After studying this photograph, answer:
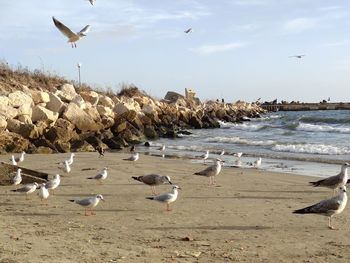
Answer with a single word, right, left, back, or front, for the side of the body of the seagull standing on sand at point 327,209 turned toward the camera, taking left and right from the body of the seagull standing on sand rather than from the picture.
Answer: right

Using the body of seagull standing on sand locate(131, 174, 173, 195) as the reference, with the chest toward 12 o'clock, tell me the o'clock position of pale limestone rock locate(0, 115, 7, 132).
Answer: The pale limestone rock is roughly at 8 o'clock from the seagull standing on sand.

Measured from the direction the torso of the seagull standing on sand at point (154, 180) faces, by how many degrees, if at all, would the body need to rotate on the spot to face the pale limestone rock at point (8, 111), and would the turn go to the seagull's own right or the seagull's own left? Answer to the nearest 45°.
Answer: approximately 135° to the seagull's own left

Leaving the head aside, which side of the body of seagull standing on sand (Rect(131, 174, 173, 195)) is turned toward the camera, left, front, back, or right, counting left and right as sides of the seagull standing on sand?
right

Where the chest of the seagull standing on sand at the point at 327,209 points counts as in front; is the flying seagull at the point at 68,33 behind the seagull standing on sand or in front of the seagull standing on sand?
behind

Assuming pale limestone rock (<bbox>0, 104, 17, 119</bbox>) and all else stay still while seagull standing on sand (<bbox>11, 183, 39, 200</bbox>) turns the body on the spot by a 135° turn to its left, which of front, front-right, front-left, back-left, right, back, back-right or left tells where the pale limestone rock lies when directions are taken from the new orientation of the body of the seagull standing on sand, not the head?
front-right

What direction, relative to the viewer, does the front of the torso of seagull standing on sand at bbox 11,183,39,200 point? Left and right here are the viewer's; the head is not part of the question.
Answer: facing to the right of the viewer

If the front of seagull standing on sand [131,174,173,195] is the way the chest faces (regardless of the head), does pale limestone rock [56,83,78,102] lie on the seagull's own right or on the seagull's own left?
on the seagull's own left

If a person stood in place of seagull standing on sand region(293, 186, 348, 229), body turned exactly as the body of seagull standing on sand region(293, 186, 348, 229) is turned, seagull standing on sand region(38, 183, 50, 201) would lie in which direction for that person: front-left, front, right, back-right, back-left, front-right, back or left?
back
